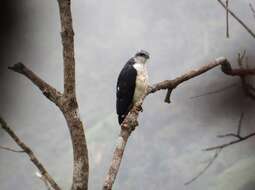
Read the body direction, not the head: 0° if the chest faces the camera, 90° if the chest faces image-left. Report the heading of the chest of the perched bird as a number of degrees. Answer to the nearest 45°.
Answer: approximately 270°

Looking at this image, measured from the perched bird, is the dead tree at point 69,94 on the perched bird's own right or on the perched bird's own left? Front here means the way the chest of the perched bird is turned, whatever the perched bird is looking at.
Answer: on the perched bird's own right
